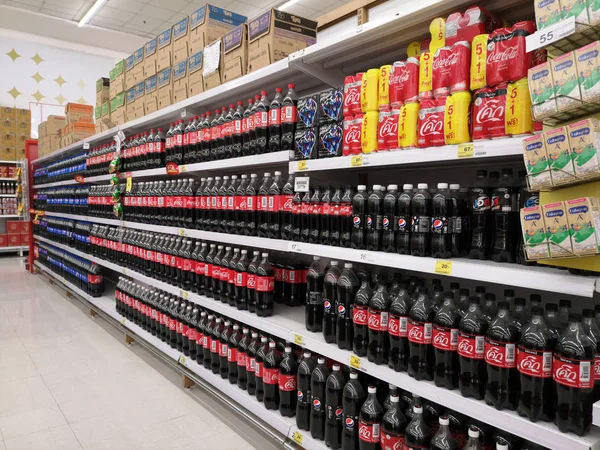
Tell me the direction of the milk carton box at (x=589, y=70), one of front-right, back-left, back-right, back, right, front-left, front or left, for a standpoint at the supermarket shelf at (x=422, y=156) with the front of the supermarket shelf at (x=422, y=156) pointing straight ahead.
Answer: left

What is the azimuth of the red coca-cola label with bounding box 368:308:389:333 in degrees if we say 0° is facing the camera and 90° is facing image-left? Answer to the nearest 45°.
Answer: approximately 45°

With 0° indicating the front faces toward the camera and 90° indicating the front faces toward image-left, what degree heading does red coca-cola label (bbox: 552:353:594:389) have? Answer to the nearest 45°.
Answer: approximately 45°

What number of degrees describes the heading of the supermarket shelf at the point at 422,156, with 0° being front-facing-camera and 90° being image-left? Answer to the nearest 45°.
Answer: approximately 45°

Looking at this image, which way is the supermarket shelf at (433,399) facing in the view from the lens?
facing the viewer and to the left of the viewer

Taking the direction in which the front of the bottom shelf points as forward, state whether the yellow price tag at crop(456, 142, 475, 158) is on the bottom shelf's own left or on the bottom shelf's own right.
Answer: on the bottom shelf's own left

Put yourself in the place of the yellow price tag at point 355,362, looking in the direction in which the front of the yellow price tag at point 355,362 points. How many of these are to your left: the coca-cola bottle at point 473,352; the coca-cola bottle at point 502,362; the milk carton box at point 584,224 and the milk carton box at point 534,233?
4

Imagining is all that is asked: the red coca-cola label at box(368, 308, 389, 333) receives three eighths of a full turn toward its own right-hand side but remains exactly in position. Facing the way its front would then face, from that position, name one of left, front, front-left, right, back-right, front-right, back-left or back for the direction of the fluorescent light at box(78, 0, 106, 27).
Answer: front-left

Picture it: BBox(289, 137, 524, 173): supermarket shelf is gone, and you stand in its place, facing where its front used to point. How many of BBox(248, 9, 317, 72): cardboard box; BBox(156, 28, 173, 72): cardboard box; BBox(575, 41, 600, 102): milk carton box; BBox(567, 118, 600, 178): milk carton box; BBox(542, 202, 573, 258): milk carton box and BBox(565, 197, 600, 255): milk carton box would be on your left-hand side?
4

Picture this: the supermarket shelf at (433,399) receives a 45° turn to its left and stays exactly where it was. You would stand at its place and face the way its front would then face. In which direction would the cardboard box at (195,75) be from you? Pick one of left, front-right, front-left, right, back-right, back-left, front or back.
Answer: back-right
